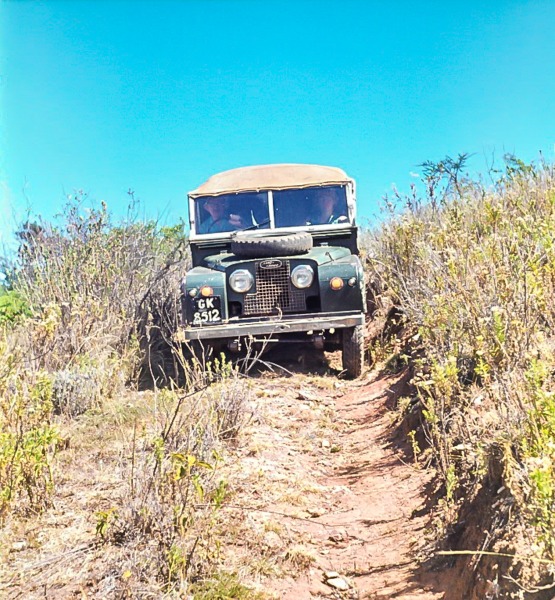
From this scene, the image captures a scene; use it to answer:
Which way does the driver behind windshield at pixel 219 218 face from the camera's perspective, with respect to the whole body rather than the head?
toward the camera

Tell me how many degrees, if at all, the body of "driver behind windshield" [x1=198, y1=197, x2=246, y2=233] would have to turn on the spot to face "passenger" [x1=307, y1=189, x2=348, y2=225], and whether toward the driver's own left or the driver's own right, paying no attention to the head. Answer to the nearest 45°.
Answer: approximately 90° to the driver's own left

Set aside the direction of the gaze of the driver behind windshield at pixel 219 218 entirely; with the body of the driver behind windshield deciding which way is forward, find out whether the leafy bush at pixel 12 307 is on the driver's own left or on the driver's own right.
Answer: on the driver's own right

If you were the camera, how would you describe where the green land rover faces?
facing the viewer

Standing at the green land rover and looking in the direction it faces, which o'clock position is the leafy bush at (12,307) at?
The leafy bush is roughly at 3 o'clock from the green land rover.
